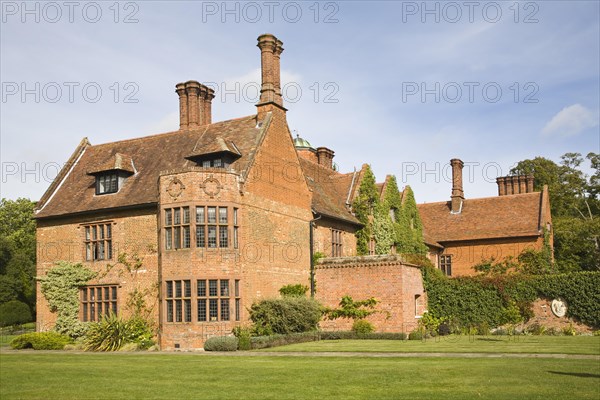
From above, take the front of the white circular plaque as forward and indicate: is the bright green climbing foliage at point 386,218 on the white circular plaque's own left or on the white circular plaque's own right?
on the white circular plaque's own right

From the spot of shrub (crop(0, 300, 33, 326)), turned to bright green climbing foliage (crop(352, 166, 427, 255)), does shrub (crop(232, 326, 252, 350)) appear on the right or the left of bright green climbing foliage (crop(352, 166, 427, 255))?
right

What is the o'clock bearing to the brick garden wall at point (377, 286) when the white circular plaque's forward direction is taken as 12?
The brick garden wall is roughly at 2 o'clock from the white circular plaque.

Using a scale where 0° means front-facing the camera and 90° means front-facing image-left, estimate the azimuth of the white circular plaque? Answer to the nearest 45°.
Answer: approximately 0°
